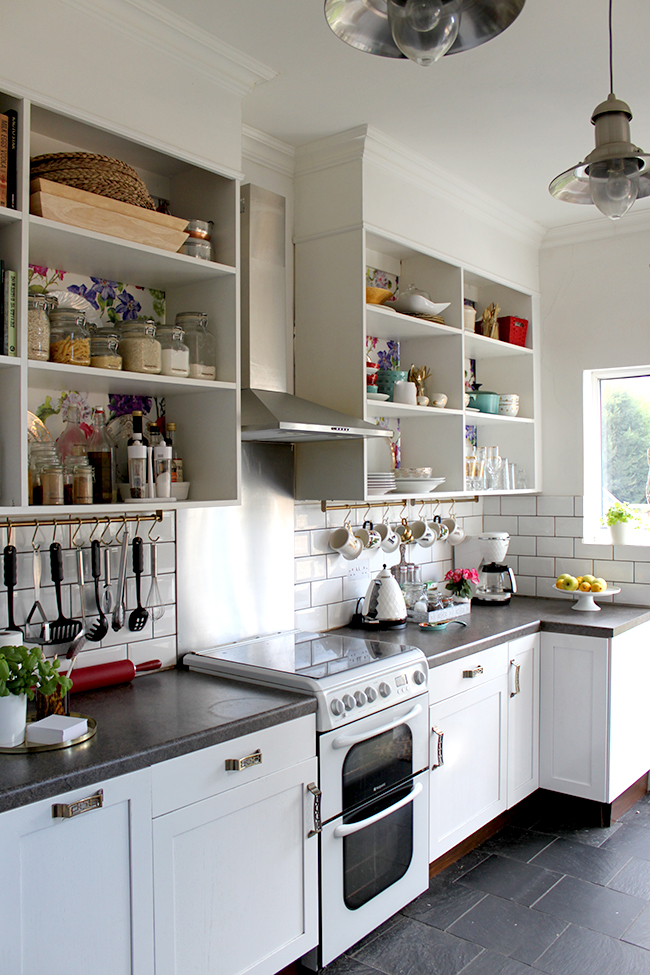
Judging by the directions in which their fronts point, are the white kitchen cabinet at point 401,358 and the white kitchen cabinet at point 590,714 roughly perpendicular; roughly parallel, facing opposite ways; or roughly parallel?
roughly perpendicular

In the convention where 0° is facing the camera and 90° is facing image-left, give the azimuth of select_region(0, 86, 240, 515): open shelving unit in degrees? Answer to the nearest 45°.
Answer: approximately 315°

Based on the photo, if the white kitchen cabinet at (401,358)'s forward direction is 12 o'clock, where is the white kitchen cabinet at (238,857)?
the white kitchen cabinet at (238,857) is roughly at 2 o'clock from the white kitchen cabinet at (401,358).

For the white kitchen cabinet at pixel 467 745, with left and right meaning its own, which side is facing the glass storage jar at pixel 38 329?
right

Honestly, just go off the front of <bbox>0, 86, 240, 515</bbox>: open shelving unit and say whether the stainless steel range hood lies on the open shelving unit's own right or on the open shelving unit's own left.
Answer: on the open shelving unit's own left

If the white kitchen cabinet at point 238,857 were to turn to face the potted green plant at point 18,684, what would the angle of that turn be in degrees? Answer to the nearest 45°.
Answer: approximately 135° to its right

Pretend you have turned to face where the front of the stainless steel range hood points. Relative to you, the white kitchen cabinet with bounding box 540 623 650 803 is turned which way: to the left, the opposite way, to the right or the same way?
to the right

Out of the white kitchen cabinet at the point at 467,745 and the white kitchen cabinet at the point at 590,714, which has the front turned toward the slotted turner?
the white kitchen cabinet at the point at 590,714

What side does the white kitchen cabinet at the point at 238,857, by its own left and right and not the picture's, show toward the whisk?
back
